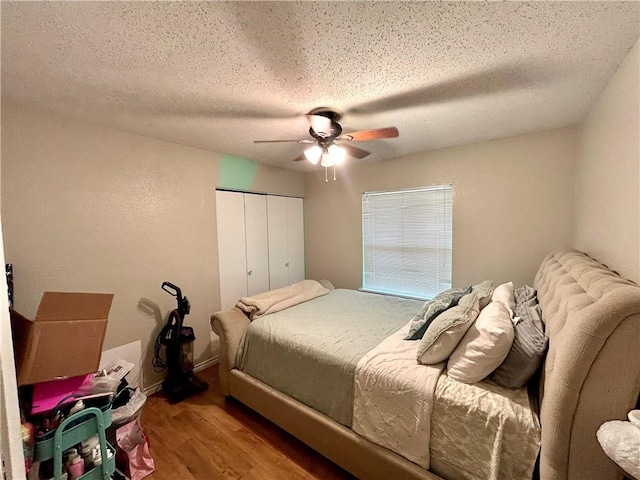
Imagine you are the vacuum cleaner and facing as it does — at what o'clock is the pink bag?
The pink bag is roughly at 2 o'clock from the vacuum cleaner.

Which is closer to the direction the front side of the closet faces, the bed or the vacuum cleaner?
the bed

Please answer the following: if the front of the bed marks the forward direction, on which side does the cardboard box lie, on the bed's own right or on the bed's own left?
on the bed's own left

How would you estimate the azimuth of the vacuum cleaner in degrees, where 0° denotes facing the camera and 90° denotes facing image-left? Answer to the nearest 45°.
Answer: approximately 315°

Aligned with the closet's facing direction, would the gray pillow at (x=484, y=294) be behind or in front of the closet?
in front

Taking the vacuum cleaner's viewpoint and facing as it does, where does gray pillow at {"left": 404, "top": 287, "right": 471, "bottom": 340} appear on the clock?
The gray pillow is roughly at 12 o'clock from the vacuum cleaner.

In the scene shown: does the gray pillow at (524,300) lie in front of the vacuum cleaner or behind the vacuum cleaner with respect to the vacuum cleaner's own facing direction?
in front

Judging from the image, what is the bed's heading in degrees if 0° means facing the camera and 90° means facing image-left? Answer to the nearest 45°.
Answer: approximately 135°

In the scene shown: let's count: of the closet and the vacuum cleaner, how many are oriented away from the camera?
0
